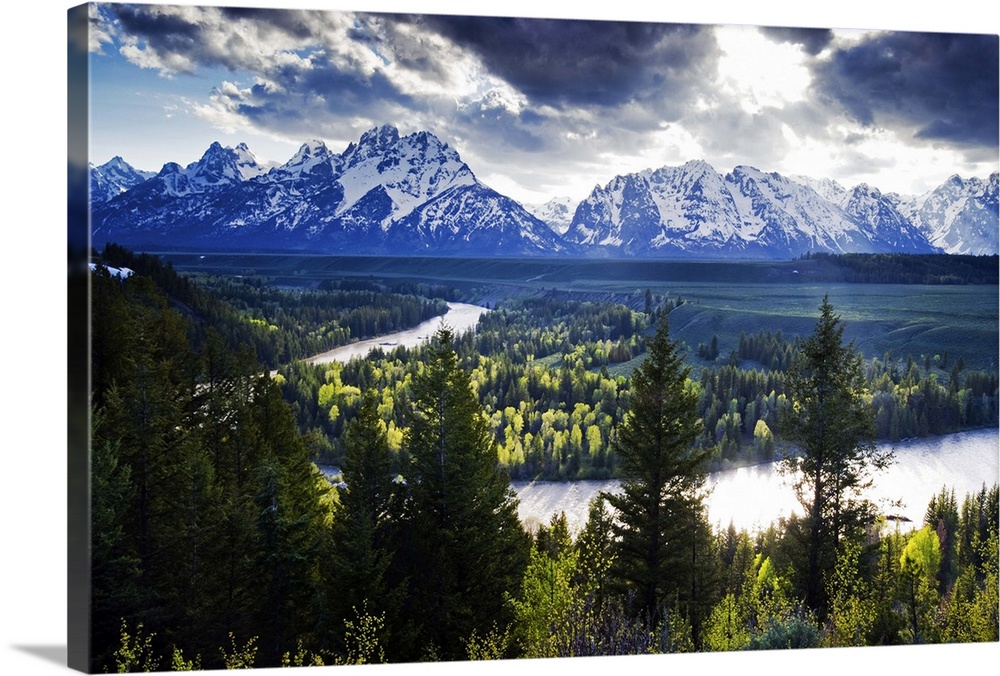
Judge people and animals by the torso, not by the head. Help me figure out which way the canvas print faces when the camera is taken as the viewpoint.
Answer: facing the viewer and to the right of the viewer
